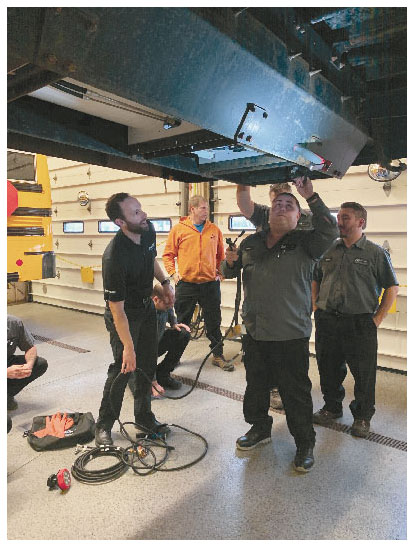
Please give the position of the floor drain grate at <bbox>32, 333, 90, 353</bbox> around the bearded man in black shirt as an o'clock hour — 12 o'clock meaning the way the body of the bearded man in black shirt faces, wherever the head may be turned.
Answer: The floor drain grate is roughly at 7 o'clock from the bearded man in black shirt.

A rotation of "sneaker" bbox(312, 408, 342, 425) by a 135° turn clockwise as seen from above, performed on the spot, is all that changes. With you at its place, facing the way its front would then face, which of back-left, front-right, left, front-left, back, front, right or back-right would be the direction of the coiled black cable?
back-left

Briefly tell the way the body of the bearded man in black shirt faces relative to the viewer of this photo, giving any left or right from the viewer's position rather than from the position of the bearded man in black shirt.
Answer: facing the viewer and to the right of the viewer

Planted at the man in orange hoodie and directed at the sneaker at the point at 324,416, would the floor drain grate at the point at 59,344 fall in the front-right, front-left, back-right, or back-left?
back-right

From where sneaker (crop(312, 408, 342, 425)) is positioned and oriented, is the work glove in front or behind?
in front

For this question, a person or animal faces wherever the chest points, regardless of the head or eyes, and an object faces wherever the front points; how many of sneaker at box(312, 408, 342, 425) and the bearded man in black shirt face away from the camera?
0

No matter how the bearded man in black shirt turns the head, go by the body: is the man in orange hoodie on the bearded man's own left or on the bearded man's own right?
on the bearded man's own left

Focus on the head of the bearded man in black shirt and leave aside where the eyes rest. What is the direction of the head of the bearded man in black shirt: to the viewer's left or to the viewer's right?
to the viewer's right

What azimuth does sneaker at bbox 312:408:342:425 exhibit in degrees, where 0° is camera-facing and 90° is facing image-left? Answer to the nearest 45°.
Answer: approximately 45°
